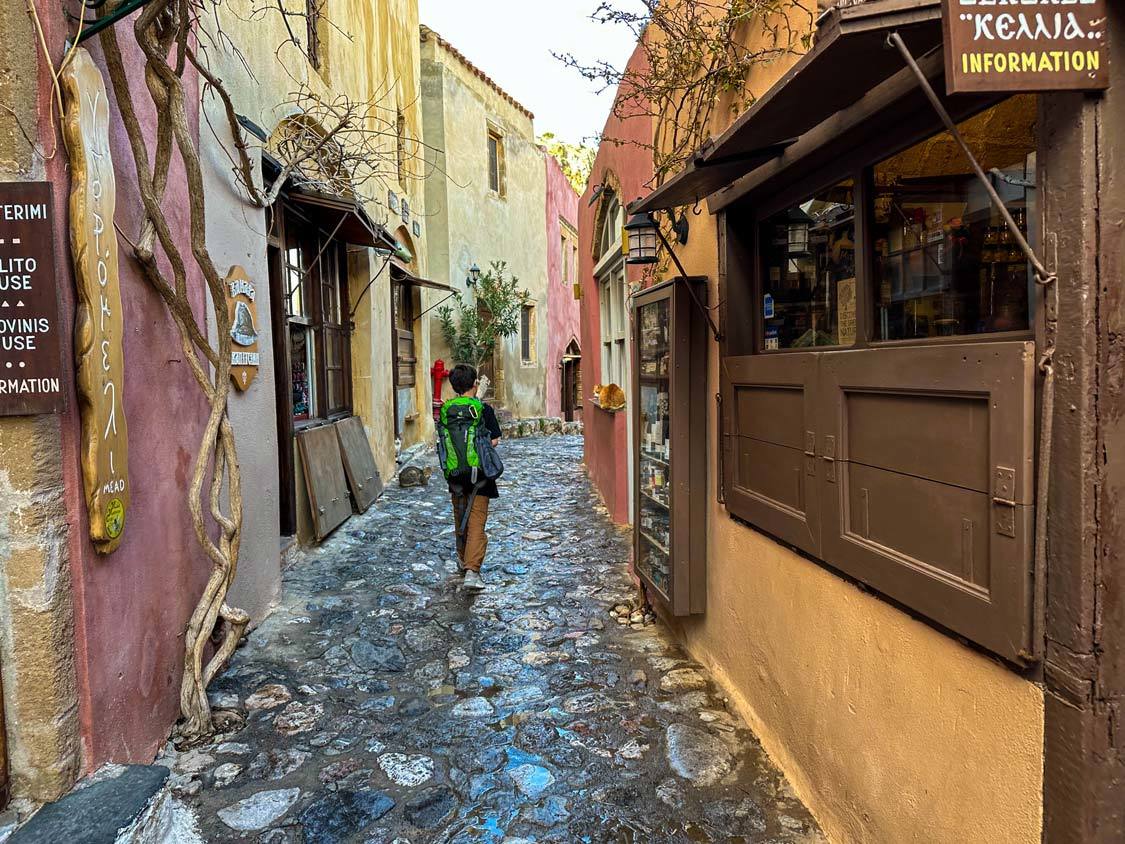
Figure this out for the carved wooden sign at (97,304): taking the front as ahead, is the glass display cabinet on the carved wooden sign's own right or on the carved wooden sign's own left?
on the carved wooden sign's own left

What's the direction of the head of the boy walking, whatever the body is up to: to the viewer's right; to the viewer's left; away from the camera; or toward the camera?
away from the camera

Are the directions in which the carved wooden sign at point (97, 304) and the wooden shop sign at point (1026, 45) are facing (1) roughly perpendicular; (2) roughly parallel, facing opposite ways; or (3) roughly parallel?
roughly perpendicular

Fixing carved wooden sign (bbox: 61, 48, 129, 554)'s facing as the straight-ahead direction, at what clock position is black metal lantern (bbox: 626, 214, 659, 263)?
The black metal lantern is roughly at 10 o'clock from the carved wooden sign.

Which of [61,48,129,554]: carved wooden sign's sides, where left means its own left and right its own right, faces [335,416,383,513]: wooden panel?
left

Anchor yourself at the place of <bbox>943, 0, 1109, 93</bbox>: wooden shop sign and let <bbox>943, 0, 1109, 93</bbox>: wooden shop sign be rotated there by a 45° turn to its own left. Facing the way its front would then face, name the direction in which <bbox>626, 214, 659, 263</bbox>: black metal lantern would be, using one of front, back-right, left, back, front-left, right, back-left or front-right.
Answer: back

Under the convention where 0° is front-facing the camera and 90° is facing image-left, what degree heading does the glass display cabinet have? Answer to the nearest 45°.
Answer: approximately 45°

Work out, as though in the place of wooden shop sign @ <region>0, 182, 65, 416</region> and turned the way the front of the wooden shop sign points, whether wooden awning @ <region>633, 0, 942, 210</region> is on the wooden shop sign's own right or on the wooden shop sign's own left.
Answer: on the wooden shop sign's own left

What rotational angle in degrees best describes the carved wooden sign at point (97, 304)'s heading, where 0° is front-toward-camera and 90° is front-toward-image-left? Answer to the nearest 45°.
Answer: approximately 315°

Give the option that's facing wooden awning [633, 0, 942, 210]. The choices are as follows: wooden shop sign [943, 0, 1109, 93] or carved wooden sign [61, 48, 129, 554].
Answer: the carved wooden sign
